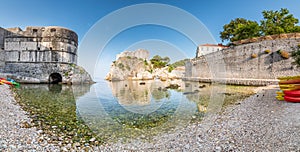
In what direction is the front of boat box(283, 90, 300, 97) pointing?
to the viewer's left

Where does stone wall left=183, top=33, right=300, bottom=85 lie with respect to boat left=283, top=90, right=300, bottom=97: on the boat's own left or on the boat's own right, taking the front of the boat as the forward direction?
on the boat's own right

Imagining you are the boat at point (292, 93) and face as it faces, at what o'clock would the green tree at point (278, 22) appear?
The green tree is roughly at 3 o'clock from the boat.

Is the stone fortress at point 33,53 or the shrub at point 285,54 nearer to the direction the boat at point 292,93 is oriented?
the stone fortress

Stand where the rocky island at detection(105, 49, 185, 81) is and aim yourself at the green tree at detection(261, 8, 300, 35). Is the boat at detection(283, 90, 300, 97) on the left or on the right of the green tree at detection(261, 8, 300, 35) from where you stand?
right

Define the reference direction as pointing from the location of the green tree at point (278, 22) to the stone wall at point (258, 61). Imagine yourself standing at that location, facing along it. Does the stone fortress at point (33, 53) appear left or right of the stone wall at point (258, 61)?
right
